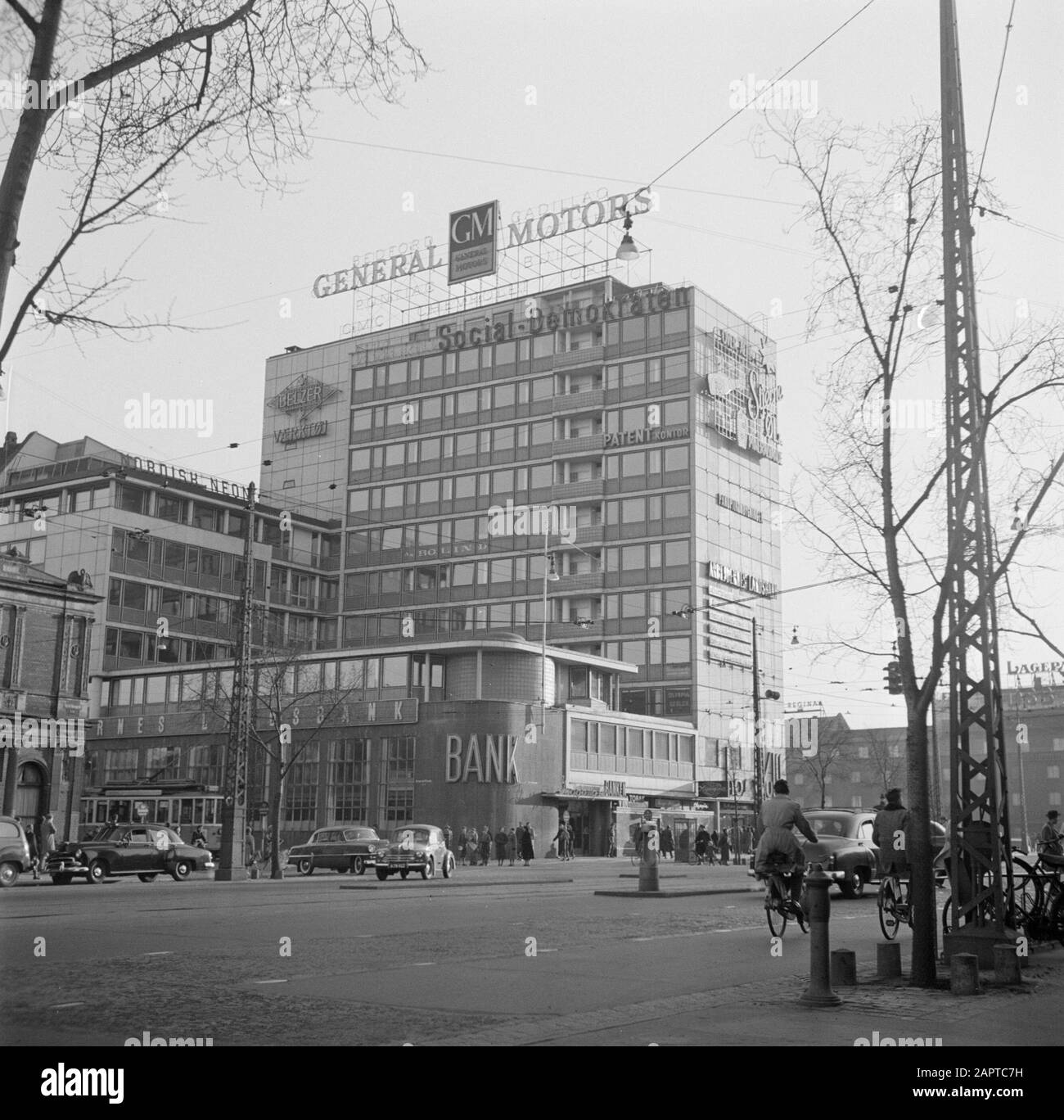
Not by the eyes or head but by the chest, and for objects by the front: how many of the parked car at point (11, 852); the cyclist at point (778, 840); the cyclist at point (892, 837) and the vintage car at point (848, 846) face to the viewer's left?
1

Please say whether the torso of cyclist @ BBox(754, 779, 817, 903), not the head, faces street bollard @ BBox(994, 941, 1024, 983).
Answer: no

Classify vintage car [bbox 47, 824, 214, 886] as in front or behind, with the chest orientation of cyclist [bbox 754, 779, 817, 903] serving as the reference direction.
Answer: in front

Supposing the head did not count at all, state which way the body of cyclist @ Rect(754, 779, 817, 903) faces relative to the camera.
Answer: away from the camera

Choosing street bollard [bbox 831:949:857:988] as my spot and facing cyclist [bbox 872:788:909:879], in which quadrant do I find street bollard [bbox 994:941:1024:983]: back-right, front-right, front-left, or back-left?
front-right

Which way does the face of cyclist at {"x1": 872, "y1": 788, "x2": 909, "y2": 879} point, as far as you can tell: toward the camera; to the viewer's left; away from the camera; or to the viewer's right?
away from the camera

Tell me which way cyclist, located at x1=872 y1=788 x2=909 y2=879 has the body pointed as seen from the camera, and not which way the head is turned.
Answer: away from the camera

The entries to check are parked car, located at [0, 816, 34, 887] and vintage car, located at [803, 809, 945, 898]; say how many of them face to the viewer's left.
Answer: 1

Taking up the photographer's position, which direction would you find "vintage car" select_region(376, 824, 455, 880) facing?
facing the viewer and to the left of the viewer

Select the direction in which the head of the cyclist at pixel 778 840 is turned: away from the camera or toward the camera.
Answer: away from the camera

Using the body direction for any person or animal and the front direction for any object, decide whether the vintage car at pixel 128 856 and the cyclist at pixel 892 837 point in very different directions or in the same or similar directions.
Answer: very different directions

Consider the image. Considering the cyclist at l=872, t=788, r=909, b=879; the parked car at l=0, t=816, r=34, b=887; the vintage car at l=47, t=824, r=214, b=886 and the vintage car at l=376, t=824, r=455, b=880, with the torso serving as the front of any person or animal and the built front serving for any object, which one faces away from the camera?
the cyclist

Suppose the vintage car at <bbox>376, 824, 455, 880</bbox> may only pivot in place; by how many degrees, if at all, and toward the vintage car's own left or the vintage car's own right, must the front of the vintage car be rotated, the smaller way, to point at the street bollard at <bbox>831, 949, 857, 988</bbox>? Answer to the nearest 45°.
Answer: approximately 45° to the vintage car's own left
